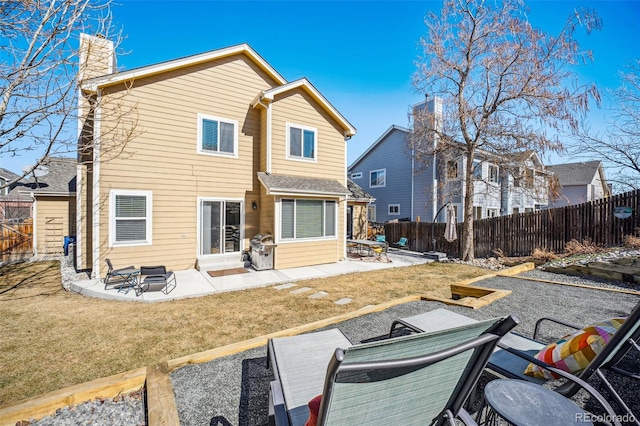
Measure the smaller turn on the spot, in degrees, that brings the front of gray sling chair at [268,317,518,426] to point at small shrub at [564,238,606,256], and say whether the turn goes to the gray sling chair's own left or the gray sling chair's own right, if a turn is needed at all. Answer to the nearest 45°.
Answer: approximately 90° to the gray sling chair's own right

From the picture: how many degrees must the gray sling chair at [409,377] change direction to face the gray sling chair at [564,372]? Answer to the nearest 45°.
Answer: approximately 90° to its right

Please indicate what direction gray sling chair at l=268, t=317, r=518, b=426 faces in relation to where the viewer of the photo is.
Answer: facing away from the viewer and to the left of the viewer

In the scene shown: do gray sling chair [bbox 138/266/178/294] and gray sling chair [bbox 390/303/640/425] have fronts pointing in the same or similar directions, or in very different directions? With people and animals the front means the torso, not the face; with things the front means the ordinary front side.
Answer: very different directions

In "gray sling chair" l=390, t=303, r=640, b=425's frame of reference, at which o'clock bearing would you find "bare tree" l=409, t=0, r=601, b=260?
The bare tree is roughly at 1 o'clock from the gray sling chair.

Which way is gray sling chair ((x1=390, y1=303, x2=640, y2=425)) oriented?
to the viewer's left

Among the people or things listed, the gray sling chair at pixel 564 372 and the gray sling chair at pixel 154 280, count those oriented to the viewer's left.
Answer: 1
